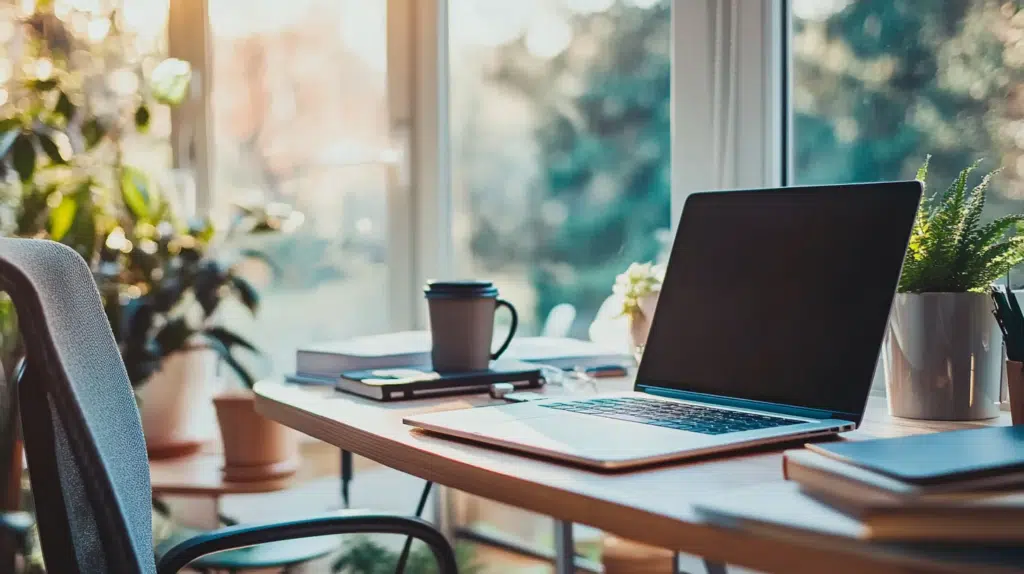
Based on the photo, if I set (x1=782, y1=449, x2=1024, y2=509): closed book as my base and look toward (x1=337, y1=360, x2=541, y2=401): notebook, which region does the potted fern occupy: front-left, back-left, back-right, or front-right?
front-right

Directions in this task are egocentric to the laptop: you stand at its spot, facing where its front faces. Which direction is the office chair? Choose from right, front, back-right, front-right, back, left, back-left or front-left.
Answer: front

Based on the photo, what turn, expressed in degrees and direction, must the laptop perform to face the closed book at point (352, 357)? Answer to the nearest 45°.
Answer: approximately 90° to its right

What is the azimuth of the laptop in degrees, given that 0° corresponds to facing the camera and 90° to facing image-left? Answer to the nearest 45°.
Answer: approximately 45°

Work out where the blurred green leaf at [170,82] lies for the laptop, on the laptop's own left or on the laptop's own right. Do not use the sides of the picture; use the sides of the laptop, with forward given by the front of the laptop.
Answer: on the laptop's own right
